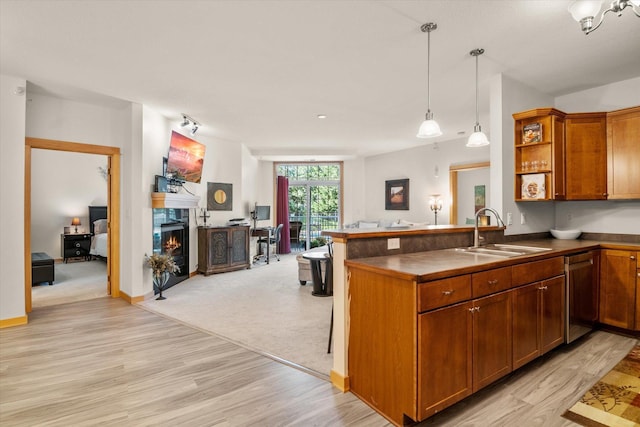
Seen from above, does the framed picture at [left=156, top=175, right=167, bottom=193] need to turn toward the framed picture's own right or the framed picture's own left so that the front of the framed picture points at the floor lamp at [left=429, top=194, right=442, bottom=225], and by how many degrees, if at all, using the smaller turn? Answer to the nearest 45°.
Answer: approximately 45° to the framed picture's own left

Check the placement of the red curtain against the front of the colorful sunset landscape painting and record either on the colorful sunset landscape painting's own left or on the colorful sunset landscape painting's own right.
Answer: on the colorful sunset landscape painting's own left

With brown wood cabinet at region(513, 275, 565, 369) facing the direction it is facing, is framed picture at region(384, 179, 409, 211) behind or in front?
behind

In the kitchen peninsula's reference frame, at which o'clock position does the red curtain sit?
The red curtain is roughly at 6 o'clock from the kitchen peninsula.

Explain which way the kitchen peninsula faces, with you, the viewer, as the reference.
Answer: facing the viewer and to the right of the viewer

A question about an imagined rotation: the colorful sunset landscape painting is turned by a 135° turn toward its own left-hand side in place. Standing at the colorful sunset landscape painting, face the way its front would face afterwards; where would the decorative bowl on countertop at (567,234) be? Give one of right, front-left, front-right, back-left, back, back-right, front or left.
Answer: back-right

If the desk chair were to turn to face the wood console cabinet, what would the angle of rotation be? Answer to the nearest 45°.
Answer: approximately 45° to its left

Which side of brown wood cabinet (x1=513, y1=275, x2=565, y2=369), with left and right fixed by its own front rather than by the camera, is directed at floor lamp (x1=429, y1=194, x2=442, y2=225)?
back

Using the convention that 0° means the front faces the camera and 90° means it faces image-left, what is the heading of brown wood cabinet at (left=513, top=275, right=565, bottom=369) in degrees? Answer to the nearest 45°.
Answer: approximately 315°

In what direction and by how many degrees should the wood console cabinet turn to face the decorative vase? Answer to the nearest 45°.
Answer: approximately 90° to its right

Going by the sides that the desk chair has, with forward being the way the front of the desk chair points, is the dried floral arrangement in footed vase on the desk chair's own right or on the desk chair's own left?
on the desk chair's own left
